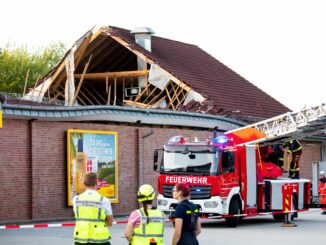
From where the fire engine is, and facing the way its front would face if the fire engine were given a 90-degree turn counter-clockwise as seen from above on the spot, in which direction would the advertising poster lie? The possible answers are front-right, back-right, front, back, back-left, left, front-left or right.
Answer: back

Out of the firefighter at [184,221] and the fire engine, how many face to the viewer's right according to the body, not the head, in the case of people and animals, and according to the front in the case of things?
0
